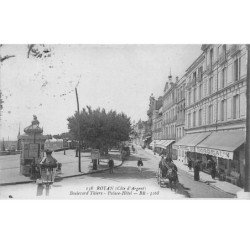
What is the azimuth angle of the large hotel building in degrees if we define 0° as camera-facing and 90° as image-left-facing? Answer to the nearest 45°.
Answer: approximately 45°

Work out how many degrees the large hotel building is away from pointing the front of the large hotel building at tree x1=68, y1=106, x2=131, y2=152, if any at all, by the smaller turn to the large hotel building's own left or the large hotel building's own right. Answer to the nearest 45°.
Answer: approximately 45° to the large hotel building's own right
